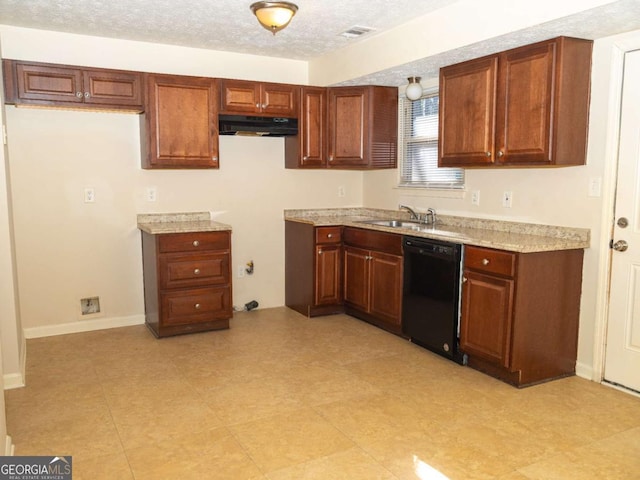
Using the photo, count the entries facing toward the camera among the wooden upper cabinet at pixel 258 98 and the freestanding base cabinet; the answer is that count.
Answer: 2

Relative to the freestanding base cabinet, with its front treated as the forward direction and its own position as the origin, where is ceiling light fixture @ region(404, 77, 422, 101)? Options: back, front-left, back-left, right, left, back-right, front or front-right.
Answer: left

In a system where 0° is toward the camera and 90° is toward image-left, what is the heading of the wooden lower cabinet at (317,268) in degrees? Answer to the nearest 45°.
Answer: approximately 315°

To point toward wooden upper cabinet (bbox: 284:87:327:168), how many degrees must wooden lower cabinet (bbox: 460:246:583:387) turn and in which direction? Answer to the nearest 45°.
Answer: approximately 90° to its right
